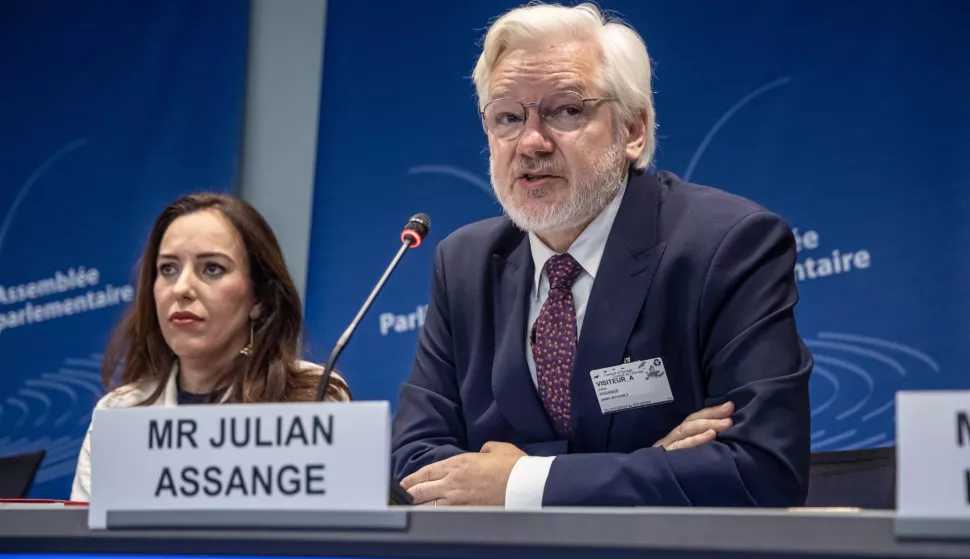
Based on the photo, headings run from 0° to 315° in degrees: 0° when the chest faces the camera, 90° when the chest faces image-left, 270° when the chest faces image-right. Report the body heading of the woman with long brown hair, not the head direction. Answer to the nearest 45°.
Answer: approximately 45°

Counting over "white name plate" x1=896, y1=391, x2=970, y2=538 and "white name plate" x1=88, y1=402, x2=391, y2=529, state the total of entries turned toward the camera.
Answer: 2

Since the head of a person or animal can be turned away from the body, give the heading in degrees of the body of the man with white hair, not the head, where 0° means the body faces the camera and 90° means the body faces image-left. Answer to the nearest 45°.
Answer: approximately 45°

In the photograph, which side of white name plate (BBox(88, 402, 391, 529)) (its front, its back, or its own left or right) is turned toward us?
front

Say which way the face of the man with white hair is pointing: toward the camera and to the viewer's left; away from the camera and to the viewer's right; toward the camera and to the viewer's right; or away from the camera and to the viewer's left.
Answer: toward the camera and to the viewer's left

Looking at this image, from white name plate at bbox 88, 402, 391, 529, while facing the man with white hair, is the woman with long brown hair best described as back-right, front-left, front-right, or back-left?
front-left

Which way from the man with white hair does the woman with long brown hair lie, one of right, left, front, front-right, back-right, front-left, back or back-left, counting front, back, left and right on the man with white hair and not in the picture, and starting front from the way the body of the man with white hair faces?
right

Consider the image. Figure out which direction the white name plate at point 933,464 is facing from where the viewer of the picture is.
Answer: facing the viewer

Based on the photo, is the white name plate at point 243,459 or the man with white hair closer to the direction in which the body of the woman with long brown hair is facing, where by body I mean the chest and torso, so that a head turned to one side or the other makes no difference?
the white name plate

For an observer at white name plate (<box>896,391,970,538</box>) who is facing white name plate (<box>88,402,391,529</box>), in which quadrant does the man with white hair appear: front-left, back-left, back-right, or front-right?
front-right

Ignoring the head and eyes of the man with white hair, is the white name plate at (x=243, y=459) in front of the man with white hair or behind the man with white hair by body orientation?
in front

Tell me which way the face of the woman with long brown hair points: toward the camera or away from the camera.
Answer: toward the camera

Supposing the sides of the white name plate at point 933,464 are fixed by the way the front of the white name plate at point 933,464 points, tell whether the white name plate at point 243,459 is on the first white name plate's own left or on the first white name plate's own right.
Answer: on the first white name plate's own right

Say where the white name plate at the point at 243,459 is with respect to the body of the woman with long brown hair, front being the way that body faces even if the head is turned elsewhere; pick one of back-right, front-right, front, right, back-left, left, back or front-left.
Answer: front-left

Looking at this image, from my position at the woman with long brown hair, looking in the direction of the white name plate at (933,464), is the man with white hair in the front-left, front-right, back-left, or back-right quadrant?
front-left
